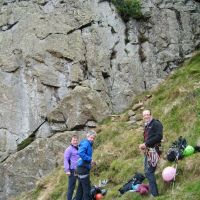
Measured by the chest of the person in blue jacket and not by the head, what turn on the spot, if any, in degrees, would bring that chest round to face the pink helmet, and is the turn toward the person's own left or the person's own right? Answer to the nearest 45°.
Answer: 0° — they already face it

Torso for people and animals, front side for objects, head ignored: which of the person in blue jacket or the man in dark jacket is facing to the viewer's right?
the person in blue jacket

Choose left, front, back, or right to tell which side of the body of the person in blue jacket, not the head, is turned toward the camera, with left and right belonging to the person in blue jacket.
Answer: right

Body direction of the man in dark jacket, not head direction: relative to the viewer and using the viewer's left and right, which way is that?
facing the viewer and to the left of the viewer

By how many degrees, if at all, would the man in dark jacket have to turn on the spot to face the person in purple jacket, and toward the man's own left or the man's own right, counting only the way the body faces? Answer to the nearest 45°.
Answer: approximately 90° to the man's own right

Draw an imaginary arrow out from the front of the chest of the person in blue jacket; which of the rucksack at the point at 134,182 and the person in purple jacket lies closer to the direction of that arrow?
the rucksack

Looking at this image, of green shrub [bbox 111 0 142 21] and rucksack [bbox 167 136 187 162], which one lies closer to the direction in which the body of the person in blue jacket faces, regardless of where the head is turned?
the rucksack

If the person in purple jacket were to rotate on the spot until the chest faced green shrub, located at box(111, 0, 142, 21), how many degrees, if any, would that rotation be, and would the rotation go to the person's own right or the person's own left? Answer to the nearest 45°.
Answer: approximately 135° to the person's own left
